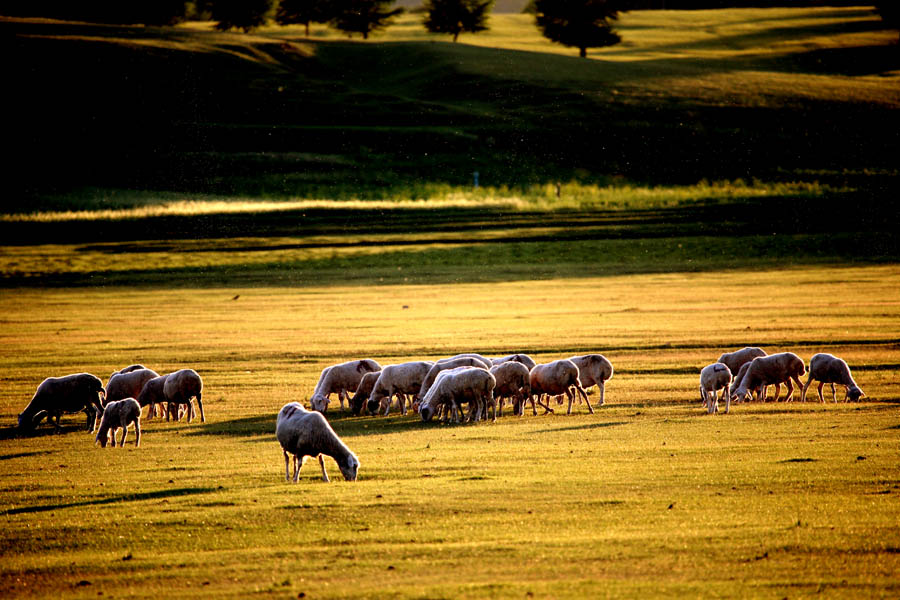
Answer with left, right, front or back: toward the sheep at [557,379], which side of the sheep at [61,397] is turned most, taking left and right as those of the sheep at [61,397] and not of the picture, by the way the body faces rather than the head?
back

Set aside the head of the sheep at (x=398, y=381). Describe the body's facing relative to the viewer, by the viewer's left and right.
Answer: facing to the left of the viewer

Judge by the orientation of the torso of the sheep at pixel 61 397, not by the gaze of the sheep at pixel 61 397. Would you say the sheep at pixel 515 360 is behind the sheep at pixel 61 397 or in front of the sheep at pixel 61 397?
behind

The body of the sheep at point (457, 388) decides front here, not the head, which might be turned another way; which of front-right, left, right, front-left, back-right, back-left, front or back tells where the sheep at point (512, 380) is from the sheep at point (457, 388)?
back-right

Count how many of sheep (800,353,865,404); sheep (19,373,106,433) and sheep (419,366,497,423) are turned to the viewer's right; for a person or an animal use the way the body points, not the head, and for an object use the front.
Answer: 1

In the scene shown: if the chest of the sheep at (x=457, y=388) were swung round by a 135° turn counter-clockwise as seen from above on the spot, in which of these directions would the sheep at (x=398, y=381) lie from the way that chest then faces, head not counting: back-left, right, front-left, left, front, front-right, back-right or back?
back

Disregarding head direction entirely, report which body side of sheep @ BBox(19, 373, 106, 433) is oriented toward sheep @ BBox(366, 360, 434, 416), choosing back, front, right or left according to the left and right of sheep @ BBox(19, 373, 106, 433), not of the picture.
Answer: back

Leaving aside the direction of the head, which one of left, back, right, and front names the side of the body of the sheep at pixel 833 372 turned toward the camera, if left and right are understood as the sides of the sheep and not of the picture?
right

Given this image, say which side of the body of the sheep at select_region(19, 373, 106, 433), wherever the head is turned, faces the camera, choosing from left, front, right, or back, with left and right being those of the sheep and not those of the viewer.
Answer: left

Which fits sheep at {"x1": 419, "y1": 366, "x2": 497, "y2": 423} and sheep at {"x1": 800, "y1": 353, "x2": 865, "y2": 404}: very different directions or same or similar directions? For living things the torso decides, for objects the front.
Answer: very different directions

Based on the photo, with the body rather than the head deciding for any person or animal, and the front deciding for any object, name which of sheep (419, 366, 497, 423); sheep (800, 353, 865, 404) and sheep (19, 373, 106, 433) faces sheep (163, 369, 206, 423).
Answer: sheep (419, 366, 497, 423)

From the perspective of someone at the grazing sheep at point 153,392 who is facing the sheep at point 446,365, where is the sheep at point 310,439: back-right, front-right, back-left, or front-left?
front-right

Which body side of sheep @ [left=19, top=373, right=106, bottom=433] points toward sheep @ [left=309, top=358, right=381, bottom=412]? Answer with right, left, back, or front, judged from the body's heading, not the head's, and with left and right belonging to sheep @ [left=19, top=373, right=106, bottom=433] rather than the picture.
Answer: back

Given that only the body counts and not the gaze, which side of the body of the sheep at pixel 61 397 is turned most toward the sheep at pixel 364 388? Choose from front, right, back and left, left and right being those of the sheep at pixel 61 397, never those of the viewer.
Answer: back
